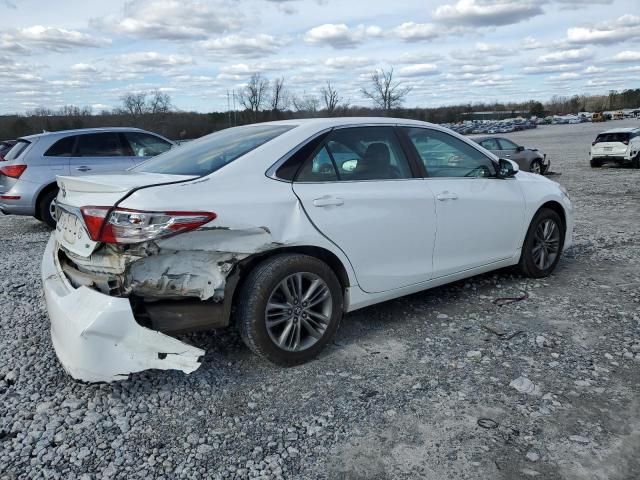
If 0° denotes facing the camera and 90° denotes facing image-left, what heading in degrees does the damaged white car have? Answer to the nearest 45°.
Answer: approximately 225°

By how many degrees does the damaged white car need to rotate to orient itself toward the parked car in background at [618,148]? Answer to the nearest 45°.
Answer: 0° — it already faces it

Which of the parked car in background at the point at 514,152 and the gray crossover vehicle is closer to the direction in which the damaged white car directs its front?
the parked car in background

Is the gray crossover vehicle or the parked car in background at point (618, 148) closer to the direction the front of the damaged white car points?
the parked car in background

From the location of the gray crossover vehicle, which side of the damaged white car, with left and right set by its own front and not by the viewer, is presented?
left
